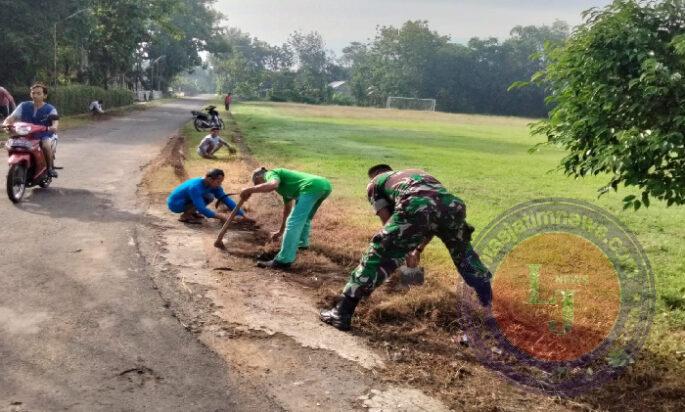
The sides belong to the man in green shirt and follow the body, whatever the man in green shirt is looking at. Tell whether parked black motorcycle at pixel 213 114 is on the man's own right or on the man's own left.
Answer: on the man's own right

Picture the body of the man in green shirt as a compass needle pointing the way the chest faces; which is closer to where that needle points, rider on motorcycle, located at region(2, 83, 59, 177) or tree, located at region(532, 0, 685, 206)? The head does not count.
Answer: the rider on motorcycle

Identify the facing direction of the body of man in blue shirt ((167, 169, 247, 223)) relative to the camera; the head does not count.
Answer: to the viewer's right

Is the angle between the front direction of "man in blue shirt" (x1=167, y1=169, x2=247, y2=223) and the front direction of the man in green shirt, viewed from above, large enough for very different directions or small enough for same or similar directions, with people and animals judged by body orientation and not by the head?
very different directions

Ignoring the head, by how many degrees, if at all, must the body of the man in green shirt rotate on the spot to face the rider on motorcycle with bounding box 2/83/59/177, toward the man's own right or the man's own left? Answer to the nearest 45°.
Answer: approximately 45° to the man's own right

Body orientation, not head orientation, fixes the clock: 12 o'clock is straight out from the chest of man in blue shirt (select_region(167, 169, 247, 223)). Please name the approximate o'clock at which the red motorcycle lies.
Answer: The red motorcycle is roughly at 7 o'clock from the man in blue shirt.

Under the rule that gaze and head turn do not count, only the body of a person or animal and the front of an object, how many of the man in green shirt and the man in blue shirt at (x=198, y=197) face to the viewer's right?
1

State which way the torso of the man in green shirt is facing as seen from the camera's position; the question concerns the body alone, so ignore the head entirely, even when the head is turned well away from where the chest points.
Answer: to the viewer's left

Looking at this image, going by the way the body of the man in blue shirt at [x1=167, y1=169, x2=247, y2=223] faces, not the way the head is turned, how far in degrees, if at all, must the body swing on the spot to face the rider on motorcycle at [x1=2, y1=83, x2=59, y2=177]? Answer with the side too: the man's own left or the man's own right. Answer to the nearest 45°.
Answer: approximately 135° to the man's own left
